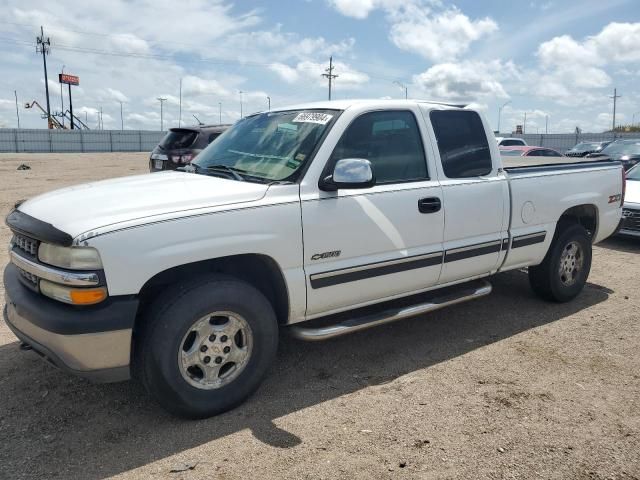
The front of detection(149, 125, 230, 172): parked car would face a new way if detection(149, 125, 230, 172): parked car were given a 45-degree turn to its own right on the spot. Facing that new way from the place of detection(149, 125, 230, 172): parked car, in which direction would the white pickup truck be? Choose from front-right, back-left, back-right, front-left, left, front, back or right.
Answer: right

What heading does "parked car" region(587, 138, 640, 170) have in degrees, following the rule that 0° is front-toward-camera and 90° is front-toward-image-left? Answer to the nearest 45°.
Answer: approximately 45°

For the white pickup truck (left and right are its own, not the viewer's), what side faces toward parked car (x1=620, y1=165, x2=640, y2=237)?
back

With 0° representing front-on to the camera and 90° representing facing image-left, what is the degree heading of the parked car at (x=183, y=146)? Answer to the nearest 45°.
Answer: approximately 225°

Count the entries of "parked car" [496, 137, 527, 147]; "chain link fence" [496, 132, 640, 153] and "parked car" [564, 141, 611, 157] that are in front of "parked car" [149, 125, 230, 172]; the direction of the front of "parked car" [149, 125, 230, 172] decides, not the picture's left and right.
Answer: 3

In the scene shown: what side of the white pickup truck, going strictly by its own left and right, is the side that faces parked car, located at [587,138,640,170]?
back

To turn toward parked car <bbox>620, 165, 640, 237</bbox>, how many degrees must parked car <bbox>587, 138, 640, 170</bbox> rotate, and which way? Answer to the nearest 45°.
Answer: approximately 45° to its left

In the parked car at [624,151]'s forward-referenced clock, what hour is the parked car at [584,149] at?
the parked car at [584,149] is roughly at 4 o'clock from the parked car at [624,151].

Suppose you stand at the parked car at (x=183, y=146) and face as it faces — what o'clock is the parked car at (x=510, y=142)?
the parked car at (x=510, y=142) is roughly at 12 o'clock from the parked car at (x=183, y=146).

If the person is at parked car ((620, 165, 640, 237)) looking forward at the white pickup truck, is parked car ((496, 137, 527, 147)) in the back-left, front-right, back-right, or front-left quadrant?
back-right

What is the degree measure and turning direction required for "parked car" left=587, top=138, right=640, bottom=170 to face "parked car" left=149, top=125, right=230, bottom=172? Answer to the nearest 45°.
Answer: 0° — it already faces it

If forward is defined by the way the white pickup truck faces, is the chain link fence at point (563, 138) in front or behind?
behind
